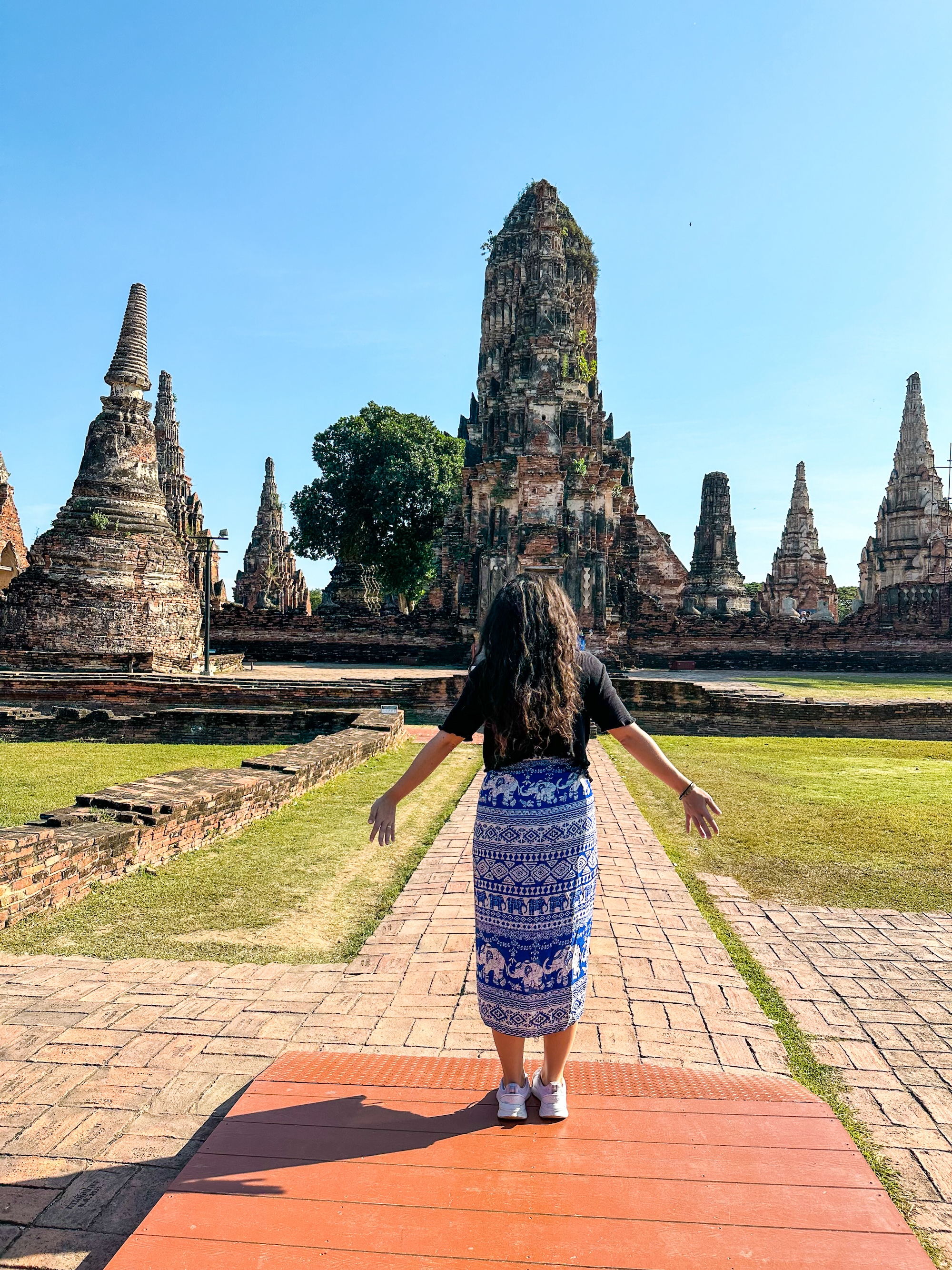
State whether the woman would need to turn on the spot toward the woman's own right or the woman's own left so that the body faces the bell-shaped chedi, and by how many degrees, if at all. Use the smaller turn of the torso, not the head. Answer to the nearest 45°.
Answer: approximately 45° to the woman's own left

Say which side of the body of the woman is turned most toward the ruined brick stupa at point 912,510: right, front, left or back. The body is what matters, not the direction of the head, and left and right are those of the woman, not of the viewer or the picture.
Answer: front

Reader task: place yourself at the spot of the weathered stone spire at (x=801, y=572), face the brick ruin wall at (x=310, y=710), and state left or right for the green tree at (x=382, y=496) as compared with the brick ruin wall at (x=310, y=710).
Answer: right

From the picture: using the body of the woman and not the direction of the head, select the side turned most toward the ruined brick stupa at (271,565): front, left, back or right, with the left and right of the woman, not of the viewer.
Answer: front

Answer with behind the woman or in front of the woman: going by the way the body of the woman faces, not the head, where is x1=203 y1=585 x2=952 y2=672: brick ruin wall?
in front

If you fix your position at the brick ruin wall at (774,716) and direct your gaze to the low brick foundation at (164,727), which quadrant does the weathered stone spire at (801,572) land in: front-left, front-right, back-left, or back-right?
back-right

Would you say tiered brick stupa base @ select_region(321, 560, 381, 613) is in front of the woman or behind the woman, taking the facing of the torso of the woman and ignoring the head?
in front

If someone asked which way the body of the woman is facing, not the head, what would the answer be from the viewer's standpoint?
away from the camera

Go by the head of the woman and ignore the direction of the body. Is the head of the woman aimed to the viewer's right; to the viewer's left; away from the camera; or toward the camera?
away from the camera
